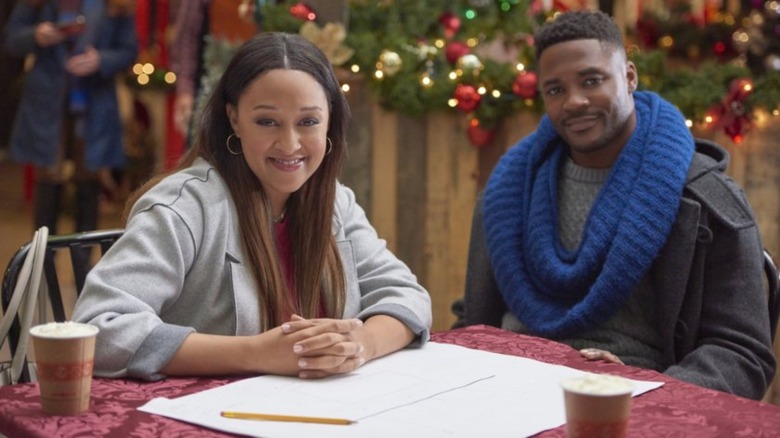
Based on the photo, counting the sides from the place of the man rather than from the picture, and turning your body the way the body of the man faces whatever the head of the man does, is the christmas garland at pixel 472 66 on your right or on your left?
on your right

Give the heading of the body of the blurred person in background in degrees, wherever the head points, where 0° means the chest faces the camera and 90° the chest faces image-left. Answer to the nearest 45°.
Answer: approximately 0°

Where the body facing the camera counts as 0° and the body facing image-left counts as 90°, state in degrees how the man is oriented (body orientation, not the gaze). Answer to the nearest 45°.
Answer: approximately 45°

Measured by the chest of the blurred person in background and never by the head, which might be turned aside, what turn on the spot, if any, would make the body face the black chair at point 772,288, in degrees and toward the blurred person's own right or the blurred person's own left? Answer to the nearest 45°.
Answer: approximately 45° to the blurred person's own left

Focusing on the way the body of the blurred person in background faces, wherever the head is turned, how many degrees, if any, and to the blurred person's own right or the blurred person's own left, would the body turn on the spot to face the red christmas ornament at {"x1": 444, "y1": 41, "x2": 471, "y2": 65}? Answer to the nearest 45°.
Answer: approximately 45° to the blurred person's own left

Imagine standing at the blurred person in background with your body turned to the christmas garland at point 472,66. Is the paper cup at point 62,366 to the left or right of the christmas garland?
right

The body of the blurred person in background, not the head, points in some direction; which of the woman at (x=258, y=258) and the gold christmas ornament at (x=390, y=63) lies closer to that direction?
the woman
